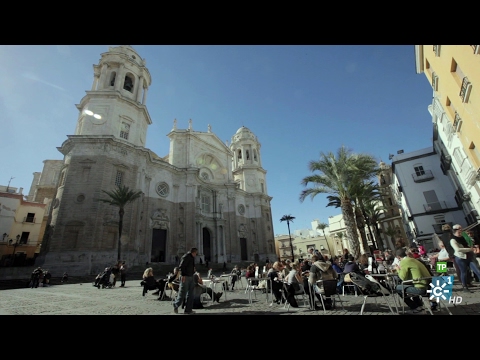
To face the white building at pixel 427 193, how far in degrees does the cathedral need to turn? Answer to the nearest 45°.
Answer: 0° — it already faces it

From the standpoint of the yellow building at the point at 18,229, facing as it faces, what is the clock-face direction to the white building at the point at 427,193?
The white building is roughly at 12 o'clock from the yellow building.

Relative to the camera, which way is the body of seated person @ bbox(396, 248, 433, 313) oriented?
to the viewer's left

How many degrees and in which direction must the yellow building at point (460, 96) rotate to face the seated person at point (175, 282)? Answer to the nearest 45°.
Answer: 0° — it already faces them

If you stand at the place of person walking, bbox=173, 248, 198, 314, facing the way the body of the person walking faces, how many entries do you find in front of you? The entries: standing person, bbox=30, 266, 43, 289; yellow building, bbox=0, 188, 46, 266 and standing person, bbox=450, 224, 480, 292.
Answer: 1

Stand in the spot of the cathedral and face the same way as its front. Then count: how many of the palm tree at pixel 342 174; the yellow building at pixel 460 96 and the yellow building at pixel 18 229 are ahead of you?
2

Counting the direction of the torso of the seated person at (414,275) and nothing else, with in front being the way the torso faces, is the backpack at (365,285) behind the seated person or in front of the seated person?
in front
